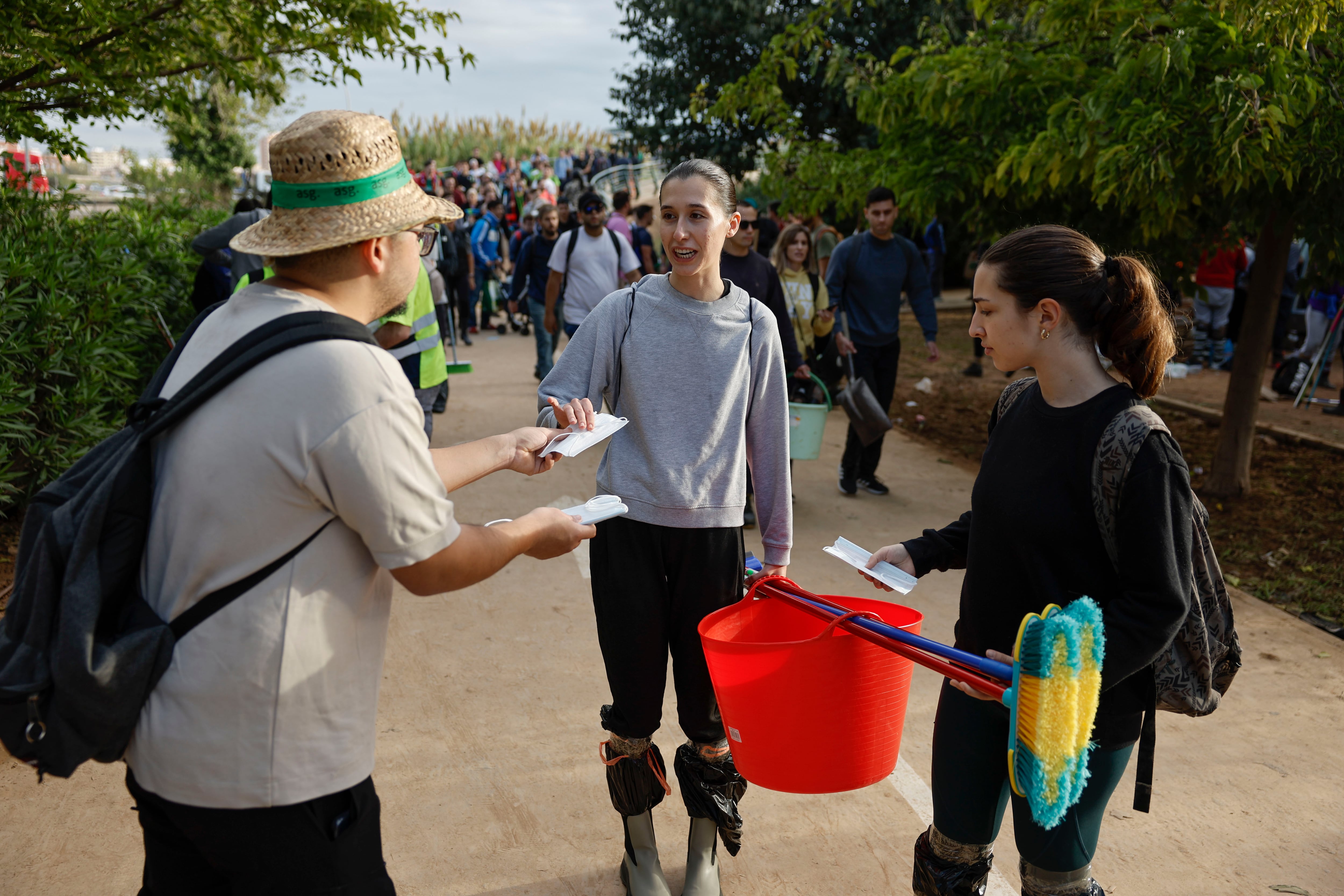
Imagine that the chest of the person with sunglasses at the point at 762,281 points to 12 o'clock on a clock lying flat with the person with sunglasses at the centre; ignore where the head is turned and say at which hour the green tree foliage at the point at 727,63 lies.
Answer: The green tree foliage is roughly at 6 o'clock from the person with sunglasses.

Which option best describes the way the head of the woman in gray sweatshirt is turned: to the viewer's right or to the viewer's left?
to the viewer's left

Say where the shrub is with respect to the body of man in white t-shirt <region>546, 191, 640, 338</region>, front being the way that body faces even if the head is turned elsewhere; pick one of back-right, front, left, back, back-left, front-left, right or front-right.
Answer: front-right

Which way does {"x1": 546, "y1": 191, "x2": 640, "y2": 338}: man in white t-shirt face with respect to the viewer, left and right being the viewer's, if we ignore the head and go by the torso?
facing the viewer

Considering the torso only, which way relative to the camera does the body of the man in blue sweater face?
toward the camera

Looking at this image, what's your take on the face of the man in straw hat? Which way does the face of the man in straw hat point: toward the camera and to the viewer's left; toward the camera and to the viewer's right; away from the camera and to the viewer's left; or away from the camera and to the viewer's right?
away from the camera and to the viewer's right

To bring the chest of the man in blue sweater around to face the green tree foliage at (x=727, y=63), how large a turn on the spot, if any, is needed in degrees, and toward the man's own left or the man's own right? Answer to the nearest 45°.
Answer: approximately 180°

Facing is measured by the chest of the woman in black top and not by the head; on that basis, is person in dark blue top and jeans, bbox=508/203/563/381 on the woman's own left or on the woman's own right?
on the woman's own right

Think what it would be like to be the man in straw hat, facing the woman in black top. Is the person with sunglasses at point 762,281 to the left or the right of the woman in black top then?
left

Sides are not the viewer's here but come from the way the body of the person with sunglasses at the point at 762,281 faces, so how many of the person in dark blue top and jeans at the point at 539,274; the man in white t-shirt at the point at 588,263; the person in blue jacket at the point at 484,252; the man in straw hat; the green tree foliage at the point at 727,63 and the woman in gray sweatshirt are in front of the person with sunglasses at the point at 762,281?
2

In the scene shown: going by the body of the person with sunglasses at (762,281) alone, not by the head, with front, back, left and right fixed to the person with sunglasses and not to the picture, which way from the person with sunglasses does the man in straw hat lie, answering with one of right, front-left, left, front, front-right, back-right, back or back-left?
front

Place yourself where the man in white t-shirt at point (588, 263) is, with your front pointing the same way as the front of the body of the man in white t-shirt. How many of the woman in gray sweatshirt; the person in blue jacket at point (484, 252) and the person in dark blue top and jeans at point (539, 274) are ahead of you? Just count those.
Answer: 1

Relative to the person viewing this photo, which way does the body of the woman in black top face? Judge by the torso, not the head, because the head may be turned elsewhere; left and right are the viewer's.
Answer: facing the viewer and to the left of the viewer

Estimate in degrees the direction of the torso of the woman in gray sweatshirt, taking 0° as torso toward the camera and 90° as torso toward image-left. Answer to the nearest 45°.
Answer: approximately 0°

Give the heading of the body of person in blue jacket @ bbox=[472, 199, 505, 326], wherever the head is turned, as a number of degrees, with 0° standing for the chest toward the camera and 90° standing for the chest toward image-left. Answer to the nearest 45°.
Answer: approximately 315°

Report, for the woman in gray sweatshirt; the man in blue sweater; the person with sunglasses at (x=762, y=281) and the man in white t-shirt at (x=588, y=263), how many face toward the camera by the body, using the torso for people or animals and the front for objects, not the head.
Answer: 4

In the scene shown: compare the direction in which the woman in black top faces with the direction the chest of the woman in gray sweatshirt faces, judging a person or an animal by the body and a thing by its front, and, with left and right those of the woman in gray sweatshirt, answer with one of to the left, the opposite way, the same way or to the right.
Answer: to the right

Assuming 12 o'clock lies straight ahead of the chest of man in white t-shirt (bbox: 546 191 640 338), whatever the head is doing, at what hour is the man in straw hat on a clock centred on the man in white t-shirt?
The man in straw hat is roughly at 12 o'clock from the man in white t-shirt.

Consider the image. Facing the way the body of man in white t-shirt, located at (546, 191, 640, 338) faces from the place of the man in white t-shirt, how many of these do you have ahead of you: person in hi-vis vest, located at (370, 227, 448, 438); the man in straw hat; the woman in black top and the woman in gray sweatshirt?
4

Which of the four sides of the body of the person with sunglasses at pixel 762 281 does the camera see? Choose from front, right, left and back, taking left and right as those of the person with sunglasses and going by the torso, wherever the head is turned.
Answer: front

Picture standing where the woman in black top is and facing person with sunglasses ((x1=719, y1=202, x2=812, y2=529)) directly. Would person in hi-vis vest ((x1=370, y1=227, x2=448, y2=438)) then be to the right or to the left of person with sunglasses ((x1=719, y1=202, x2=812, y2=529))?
left
